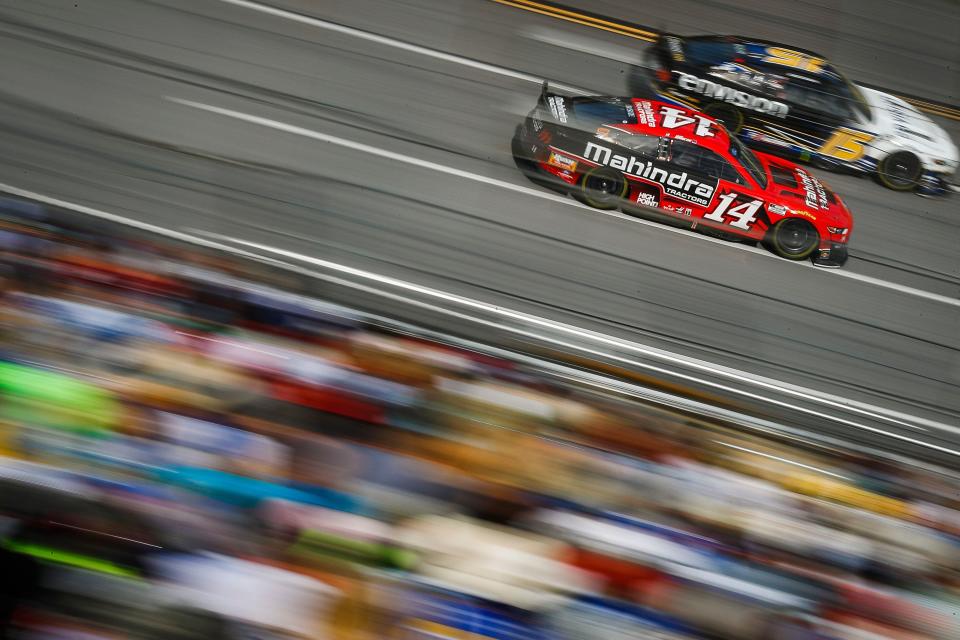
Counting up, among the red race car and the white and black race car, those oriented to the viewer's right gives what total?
2

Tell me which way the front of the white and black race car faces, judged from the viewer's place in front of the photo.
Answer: facing to the right of the viewer

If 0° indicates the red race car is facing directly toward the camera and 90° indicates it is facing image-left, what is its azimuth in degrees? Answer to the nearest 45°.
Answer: approximately 270°
